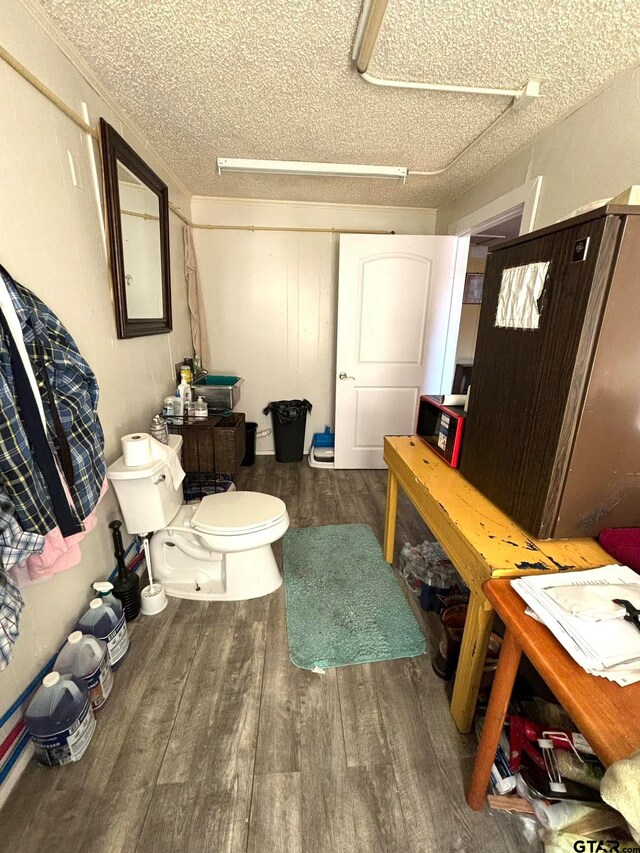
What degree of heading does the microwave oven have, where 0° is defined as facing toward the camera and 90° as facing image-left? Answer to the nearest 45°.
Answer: approximately 45°

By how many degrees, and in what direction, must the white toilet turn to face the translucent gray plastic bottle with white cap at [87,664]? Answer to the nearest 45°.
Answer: approximately 135° to its right

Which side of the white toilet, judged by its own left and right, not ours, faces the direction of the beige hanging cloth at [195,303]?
left

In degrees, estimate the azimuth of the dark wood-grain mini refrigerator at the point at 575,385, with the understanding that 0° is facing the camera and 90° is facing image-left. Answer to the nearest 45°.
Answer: approximately 45°

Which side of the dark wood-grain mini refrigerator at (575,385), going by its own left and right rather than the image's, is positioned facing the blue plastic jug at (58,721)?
front

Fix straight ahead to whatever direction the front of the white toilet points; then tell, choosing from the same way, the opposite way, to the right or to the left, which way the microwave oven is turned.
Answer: the opposite way

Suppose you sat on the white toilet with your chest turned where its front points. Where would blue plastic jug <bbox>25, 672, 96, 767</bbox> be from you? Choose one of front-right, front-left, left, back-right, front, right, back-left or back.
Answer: back-right

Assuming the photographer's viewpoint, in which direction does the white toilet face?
facing to the right of the viewer

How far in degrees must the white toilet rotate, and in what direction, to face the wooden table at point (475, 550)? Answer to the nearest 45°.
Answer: approximately 45° to its right

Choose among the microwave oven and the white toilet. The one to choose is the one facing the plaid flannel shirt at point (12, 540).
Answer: the microwave oven

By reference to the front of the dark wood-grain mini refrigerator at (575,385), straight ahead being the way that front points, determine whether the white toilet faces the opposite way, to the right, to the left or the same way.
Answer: the opposite way
